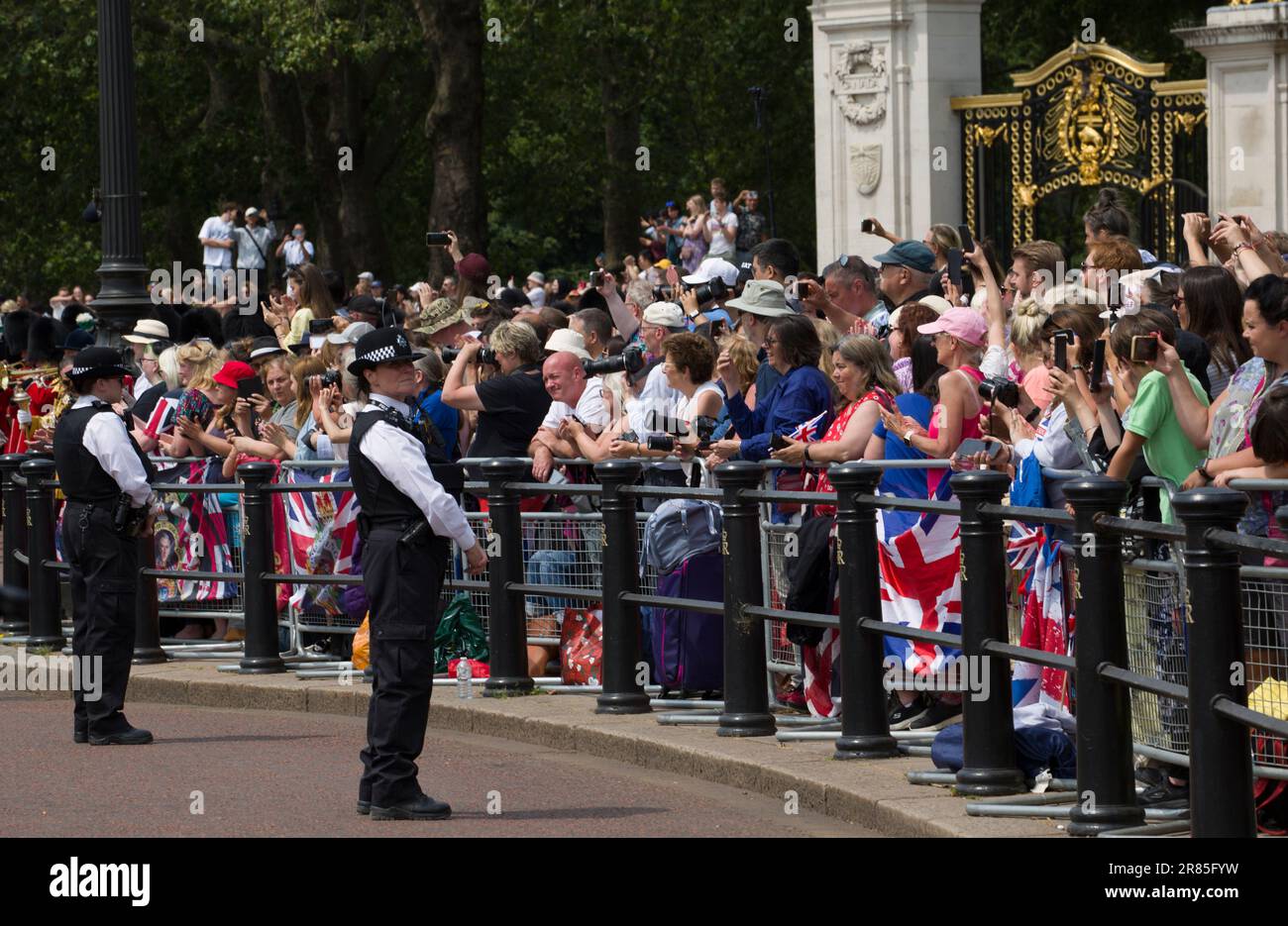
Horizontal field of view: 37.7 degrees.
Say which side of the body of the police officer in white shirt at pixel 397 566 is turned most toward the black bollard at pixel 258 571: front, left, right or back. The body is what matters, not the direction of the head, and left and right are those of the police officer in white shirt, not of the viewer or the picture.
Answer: left

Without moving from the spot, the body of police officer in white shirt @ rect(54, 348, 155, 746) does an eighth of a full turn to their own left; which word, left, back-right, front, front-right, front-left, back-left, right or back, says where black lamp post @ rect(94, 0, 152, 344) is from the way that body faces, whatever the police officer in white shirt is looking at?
front

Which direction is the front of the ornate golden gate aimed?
toward the camera

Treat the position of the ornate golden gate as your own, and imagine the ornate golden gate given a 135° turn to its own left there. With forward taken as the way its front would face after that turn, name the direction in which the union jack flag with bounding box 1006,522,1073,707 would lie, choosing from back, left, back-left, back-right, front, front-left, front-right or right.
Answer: back-right

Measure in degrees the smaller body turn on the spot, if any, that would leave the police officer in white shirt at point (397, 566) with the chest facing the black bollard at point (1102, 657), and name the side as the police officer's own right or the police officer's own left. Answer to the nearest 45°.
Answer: approximately 45° to the police officer's own right

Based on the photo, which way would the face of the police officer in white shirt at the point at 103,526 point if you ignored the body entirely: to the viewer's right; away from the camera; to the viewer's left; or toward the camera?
to the viewer's right

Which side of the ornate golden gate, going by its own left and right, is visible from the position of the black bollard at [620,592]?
front

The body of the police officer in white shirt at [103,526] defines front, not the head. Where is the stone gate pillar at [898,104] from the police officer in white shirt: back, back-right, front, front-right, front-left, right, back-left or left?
front

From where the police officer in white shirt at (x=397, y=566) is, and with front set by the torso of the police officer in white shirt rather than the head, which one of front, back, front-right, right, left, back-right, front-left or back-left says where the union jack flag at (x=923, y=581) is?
front

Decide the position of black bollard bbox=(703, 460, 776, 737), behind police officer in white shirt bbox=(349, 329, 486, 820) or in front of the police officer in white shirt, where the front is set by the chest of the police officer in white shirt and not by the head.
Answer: in front
